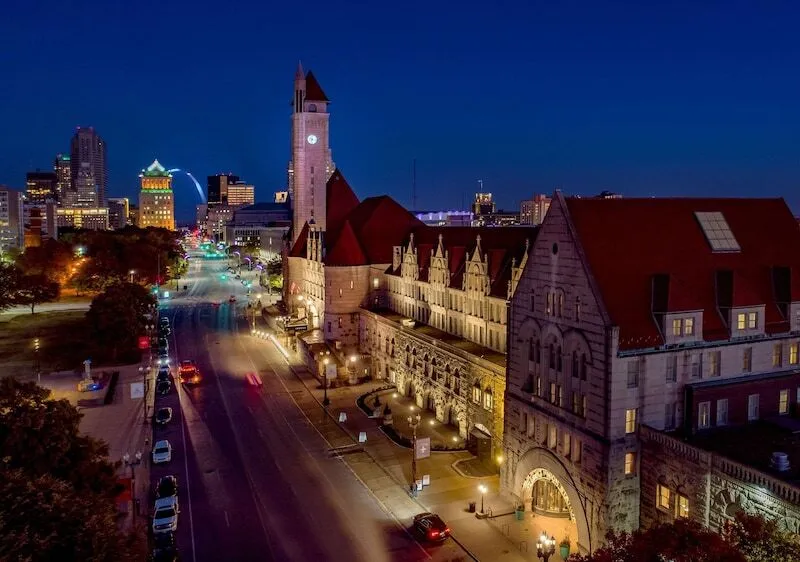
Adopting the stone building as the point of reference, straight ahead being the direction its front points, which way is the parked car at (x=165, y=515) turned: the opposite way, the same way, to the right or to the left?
to the left

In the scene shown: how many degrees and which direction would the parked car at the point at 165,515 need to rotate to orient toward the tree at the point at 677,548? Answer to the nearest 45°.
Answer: approximately 45° to its left

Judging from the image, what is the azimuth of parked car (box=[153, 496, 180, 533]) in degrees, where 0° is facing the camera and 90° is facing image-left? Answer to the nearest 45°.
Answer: approximately 0°

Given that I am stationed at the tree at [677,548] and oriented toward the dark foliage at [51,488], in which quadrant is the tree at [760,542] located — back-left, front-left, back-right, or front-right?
back-right

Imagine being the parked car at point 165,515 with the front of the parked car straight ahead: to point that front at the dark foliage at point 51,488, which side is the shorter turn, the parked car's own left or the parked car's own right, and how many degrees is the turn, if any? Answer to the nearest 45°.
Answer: approximately 45° to the parked car's own right

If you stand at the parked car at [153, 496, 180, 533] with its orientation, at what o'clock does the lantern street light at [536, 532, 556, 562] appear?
The lantern street light is roughly at 10 o'clock from the parked car.

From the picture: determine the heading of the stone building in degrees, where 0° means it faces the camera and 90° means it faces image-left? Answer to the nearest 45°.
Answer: approximately 45°
